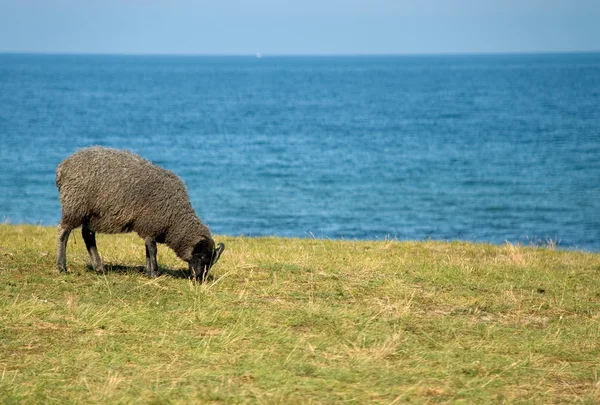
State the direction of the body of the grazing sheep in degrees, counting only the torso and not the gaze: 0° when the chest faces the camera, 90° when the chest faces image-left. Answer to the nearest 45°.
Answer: approximately 270°
